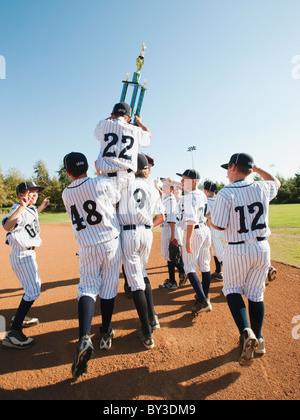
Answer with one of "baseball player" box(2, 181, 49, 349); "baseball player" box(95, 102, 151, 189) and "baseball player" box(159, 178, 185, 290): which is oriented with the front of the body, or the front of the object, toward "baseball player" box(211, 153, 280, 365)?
"baseball player" box(2, 181, 49, 349)

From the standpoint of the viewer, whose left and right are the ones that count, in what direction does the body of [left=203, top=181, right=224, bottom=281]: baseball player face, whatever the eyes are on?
facing to the left of the viewer

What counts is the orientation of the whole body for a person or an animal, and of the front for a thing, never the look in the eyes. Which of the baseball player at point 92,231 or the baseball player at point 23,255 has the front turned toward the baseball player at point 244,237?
the baseball player at point 23,255

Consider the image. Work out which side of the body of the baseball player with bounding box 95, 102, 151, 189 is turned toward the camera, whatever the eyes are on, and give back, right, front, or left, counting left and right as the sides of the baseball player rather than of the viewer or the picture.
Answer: back

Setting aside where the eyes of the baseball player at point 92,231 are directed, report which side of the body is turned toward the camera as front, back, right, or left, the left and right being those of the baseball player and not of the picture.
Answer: back

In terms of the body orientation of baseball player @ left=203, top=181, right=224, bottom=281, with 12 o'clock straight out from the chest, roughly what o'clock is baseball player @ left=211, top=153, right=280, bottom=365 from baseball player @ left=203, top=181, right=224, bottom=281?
baseball player @ left=211, top=153, right=280, bottom=365 is roughly at 9 o'clock from baseball player @ left=203, top=181, right=224, bottom=281.

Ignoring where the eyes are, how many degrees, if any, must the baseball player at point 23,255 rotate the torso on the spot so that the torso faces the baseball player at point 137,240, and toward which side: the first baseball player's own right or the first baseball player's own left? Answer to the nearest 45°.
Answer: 0° — they already face them

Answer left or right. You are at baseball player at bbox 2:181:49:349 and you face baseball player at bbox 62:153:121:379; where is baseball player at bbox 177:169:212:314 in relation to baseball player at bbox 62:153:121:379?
left

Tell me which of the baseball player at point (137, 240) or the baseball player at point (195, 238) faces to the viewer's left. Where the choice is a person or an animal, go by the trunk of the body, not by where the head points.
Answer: the baseball player at point (195, 238)

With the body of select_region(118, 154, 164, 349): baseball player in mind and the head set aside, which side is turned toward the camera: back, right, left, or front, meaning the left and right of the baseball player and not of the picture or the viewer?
back

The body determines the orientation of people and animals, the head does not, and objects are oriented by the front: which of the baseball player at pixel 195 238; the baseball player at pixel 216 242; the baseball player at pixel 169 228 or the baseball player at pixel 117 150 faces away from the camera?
the baseball player at pixel 117 150
